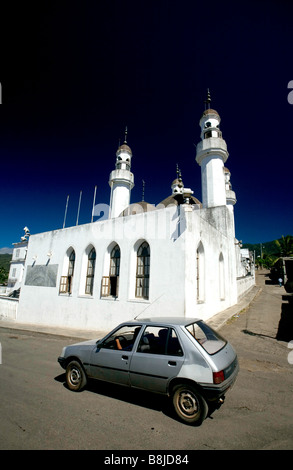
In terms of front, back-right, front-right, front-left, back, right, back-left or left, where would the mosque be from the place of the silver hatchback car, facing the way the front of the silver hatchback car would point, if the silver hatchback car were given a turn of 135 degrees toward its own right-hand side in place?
left

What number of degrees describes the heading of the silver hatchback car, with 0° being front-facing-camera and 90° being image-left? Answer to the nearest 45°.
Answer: approximately 135°
